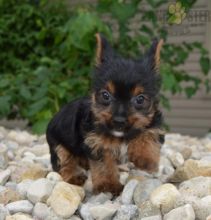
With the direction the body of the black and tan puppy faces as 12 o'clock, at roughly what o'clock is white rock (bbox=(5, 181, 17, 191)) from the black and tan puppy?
The white rock is roughly at 5 o'clock from the black and tan puppy.

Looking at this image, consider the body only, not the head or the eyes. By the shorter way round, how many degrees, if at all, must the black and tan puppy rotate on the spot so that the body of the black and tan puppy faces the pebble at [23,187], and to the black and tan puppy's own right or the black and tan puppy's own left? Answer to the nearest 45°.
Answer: approximately 135° to the black and tan puppy's own right

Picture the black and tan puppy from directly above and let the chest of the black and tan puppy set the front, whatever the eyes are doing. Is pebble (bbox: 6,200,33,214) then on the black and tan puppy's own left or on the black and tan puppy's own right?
on the black and tan puppy's own right

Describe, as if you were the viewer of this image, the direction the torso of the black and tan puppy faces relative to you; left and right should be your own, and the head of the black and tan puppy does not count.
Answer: facing the viewer and to the right of the viewer

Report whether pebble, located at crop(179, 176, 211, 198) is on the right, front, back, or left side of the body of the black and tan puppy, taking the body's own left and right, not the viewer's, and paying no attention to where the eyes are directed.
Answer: front

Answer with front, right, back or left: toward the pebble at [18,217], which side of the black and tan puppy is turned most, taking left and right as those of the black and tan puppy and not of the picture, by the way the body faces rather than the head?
right

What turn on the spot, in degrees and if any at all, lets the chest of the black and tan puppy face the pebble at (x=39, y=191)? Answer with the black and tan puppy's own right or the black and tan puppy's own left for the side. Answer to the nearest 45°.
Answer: approximately 135° to the black and tan puppy's own right

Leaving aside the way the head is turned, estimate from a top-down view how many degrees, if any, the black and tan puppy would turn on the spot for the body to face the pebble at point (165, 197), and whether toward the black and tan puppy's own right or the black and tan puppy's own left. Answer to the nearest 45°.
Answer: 0° — it already faces it
